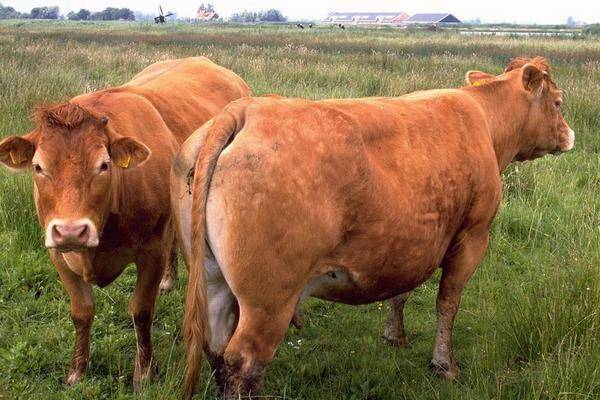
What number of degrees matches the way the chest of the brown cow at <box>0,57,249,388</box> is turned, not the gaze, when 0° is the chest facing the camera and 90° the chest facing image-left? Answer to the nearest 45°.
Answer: approximately 45°

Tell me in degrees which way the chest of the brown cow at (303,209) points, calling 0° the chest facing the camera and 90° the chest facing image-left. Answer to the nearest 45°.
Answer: approximately 225°

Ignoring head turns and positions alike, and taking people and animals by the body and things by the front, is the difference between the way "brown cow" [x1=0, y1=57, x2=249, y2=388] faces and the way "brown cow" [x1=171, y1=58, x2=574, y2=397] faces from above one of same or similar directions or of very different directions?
very different directions

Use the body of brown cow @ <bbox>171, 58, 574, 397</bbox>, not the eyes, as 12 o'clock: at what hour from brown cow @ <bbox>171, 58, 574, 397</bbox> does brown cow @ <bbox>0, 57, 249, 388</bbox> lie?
brown cow @ <bbox>0, 57, 249, 388</bbox> is roughly at 8 o'clock from brown cow @ <bbox>171, 58, 574, 397</bbox>.

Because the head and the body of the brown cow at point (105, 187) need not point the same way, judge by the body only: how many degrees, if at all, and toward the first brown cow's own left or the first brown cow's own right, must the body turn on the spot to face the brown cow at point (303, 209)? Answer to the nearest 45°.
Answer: approximately 90° to the first brown cow's own left
